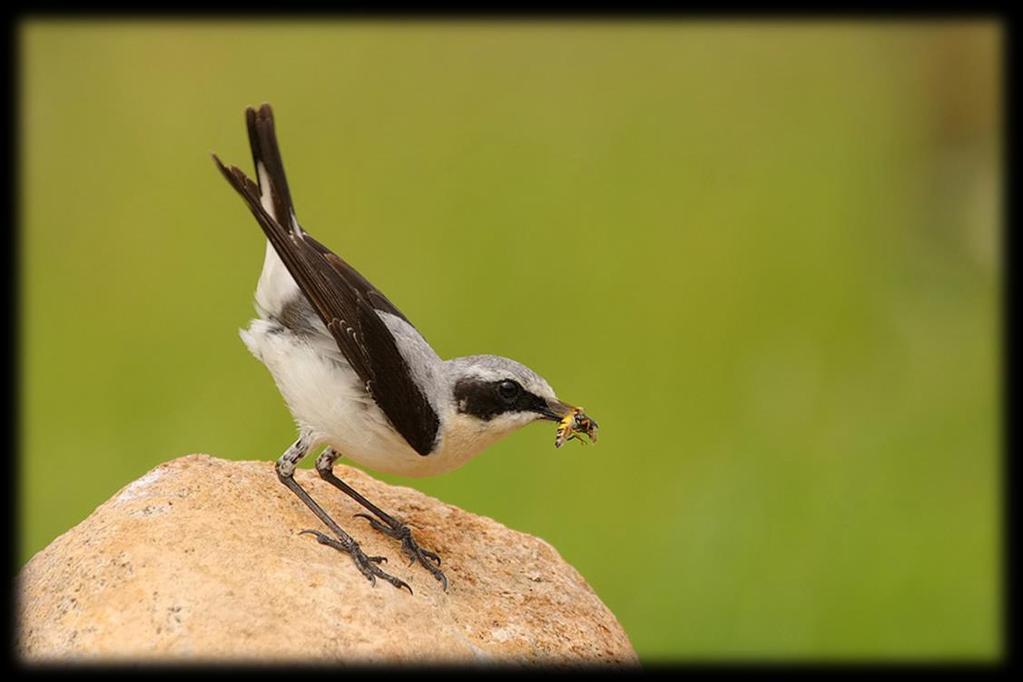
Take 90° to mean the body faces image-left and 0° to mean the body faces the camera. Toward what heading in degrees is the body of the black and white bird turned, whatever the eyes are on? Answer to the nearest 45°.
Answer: approximately 270°
